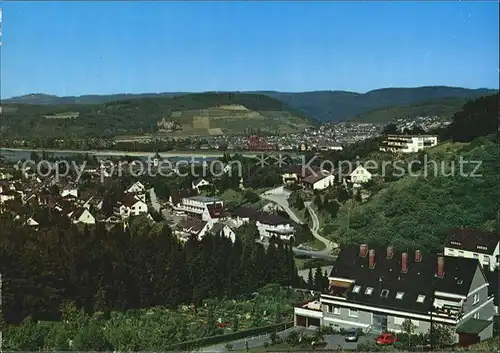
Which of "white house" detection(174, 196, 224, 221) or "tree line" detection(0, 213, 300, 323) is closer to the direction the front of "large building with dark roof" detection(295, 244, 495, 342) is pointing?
the tree line

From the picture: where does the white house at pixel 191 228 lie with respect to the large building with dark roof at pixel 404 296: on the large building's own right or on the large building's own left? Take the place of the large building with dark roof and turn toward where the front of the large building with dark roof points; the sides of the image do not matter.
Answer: on the large building's own right

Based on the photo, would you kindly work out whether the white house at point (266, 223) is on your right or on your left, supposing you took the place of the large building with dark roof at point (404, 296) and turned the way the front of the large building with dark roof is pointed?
on your right

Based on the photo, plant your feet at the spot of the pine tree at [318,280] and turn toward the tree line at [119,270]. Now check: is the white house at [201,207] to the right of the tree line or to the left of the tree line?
right

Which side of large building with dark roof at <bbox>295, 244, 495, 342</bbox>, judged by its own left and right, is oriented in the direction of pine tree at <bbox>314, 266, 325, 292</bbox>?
right

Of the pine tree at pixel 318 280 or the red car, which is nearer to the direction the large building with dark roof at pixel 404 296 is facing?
the red car

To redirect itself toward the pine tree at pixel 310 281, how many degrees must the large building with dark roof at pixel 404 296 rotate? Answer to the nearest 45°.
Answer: approximately 90° to its right

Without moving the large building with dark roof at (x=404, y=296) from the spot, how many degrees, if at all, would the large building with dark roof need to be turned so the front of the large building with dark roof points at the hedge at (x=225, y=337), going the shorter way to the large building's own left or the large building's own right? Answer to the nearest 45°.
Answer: approximately 45° to the large building's own right

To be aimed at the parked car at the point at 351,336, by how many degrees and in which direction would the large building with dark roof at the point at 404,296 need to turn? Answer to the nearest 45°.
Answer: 0° — it already faces it

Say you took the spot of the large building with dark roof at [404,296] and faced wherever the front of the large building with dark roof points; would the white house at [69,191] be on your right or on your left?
on your right

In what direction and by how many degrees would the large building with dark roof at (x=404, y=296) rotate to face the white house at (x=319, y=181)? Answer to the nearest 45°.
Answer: approximately 135° to its right

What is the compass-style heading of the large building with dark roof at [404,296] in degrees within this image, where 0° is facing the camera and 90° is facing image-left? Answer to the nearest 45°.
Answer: approximately 45°
